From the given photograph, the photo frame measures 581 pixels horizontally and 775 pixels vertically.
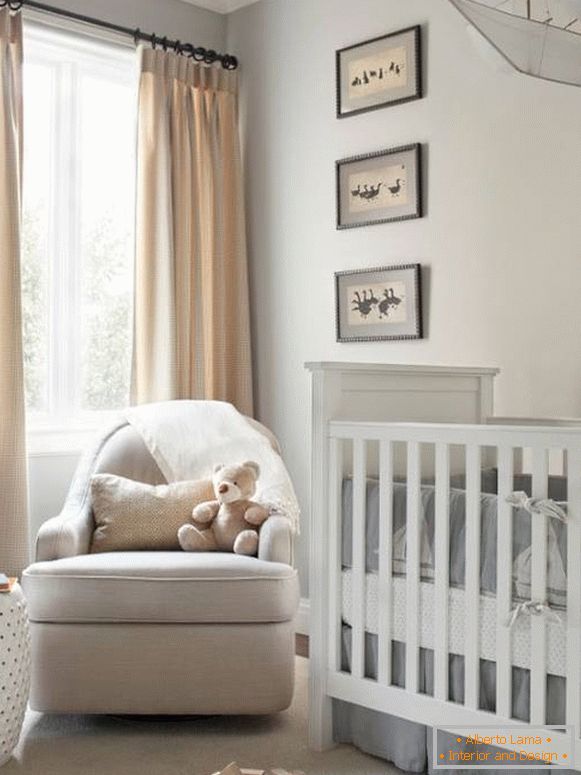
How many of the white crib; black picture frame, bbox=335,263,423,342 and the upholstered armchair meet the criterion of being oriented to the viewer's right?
0

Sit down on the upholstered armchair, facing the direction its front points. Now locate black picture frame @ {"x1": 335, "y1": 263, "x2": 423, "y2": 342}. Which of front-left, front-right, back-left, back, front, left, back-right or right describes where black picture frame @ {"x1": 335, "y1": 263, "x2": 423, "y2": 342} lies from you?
back-left

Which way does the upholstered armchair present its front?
toward the camera

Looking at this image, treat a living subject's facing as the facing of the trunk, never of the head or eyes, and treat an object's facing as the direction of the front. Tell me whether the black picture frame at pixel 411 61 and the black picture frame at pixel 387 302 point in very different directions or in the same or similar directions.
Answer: same or similar directions

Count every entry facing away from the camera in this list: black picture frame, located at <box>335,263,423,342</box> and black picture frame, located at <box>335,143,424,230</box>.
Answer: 0

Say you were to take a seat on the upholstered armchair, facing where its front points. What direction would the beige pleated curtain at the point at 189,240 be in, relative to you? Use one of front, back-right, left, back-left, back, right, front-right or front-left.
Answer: back

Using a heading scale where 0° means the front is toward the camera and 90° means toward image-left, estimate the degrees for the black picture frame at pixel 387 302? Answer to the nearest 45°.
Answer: approximately 45°

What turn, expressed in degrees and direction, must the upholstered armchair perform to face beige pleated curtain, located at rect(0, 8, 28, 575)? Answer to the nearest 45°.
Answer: approximately 135° to its right

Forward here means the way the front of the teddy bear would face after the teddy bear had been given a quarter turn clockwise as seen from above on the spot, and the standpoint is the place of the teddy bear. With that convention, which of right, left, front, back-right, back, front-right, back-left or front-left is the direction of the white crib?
back

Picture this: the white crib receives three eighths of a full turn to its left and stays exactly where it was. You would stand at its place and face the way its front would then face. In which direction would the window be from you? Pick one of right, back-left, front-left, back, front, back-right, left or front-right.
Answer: back-left

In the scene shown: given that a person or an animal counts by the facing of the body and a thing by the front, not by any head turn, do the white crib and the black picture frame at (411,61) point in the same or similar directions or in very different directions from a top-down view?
same or similar directions

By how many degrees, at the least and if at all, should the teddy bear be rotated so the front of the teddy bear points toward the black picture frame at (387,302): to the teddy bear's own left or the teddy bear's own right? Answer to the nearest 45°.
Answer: approximately 180°

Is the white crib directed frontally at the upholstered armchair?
no
